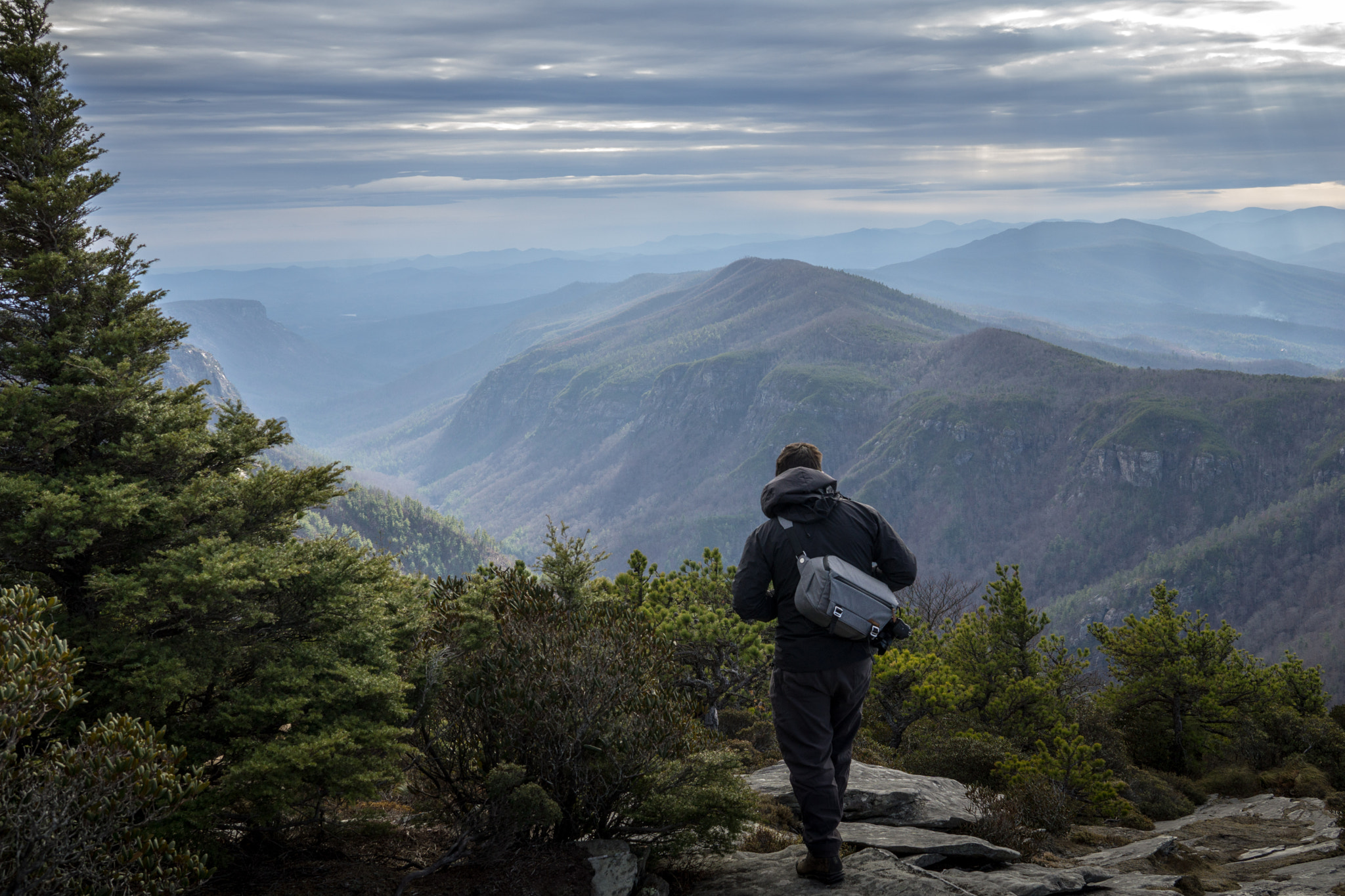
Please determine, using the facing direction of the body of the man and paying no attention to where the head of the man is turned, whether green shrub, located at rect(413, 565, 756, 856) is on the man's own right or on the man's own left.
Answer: on the man's own left

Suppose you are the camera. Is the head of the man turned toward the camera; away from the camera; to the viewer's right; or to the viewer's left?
away from the camera

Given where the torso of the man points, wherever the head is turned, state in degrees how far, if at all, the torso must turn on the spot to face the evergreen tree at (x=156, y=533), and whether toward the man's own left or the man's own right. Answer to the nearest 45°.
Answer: approximately 90° to the man's own left

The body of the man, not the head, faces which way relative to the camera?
away from the camera

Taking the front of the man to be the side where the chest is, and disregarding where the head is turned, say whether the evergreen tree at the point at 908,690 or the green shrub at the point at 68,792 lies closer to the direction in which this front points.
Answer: the evergreen tree

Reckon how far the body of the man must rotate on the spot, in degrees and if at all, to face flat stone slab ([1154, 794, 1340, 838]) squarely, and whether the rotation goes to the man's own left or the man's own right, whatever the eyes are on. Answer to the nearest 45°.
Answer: approximately 45° to the man's own right
